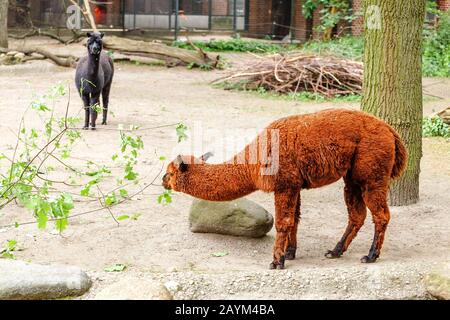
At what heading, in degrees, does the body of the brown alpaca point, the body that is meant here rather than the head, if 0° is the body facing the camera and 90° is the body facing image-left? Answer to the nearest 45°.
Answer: approximately 90°

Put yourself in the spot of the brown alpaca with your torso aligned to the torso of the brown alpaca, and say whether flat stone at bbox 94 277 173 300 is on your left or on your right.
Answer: on your left

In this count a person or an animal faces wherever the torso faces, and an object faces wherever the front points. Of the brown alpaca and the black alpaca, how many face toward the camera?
1

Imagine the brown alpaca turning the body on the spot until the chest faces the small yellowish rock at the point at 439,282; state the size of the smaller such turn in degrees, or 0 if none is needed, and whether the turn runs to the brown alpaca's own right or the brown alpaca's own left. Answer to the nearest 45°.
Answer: approximately 135° to the brown alpaca's own left

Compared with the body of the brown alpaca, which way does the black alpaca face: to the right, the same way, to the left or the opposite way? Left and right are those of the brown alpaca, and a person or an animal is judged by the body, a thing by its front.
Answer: to the left

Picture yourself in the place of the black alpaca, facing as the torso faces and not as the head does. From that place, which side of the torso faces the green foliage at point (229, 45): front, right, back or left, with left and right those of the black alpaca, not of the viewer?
back

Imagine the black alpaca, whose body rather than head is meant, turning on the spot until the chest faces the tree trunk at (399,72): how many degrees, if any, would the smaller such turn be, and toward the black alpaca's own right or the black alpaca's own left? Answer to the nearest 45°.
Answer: approximately 45° to the black alpaca's own left

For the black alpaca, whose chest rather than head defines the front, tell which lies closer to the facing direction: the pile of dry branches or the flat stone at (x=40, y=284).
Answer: the flat stone

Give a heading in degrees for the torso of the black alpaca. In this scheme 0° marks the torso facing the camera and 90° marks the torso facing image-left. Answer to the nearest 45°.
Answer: approximately 0°

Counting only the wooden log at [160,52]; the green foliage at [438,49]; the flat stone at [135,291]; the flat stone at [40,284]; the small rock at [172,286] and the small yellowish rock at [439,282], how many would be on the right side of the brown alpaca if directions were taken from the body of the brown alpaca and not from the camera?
2

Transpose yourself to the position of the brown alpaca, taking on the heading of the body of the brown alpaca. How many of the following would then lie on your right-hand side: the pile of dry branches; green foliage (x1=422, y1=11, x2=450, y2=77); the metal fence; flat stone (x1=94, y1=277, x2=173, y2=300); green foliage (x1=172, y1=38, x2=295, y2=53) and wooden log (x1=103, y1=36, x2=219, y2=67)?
5

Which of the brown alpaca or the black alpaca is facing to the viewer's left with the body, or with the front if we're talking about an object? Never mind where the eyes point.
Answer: the brown alpaca

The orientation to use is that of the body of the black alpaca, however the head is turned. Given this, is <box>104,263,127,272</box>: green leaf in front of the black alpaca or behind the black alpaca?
in front

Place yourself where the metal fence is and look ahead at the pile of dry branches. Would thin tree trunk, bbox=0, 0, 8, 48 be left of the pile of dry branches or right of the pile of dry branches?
right
